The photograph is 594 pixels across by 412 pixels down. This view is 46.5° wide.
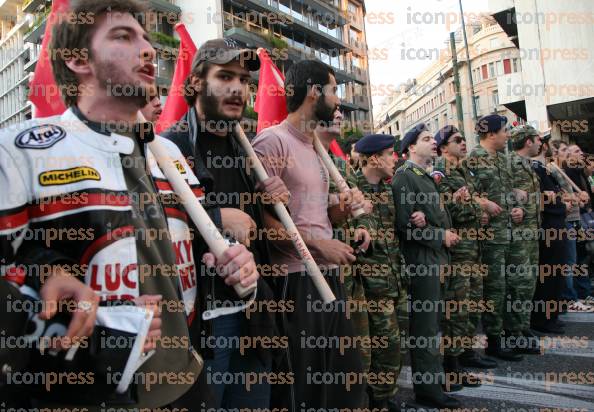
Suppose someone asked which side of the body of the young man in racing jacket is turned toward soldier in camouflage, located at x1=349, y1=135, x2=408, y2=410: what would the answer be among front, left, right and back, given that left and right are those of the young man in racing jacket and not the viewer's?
left

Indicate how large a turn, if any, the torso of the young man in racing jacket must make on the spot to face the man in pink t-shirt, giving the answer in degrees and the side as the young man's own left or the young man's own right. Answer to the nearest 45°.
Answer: approximately 90° to the young man's own left

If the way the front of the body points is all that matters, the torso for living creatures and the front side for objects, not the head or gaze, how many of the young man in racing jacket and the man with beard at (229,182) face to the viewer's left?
0

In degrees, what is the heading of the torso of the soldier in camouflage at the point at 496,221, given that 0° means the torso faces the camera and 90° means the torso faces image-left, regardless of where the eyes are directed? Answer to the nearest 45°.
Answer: approximately 315°

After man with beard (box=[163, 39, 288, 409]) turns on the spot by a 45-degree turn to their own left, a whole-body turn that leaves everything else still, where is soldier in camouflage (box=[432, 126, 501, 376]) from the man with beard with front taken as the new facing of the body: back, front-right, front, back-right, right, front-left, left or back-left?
front-left

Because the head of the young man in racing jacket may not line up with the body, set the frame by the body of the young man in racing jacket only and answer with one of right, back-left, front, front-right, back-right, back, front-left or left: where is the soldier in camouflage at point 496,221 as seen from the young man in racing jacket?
left

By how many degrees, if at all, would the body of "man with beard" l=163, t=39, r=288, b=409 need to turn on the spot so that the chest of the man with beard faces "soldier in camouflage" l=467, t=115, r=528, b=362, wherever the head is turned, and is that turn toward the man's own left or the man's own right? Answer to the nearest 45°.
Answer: approximately 90° to the man's own left

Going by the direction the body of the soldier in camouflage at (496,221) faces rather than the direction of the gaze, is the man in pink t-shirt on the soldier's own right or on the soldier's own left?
on the soldier's own right

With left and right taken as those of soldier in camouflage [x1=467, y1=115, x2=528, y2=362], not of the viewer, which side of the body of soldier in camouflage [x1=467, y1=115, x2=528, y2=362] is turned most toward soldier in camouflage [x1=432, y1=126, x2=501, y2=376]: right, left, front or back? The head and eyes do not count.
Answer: right

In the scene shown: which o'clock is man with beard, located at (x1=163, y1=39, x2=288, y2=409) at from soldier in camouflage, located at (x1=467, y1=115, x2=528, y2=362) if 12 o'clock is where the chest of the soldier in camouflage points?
The man with beard is roughly at 2 o'clock from the soldier in camouflage.
